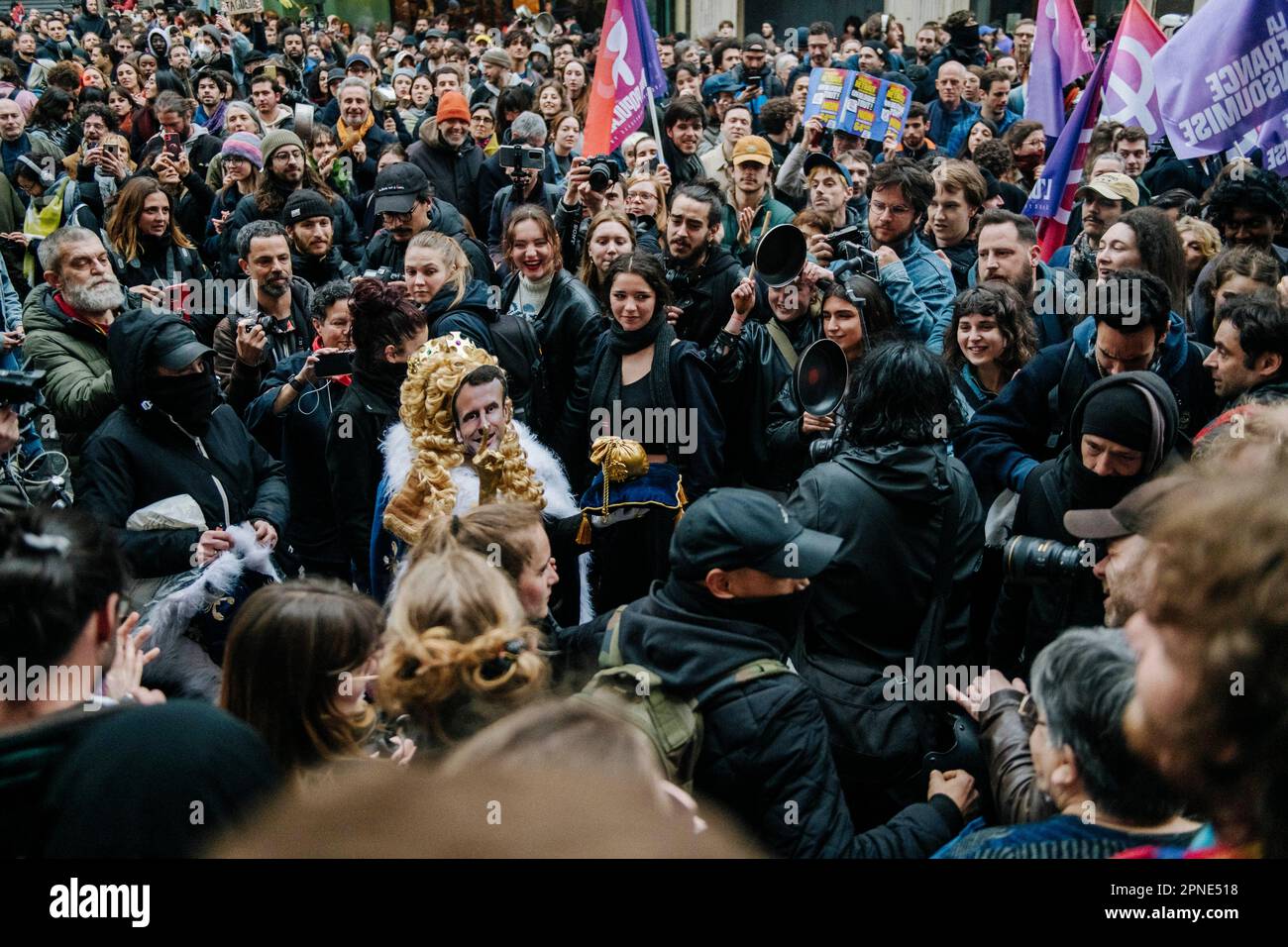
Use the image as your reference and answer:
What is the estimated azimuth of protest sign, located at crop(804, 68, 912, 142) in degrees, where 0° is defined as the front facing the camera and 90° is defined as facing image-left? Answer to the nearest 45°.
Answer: approximately 0°

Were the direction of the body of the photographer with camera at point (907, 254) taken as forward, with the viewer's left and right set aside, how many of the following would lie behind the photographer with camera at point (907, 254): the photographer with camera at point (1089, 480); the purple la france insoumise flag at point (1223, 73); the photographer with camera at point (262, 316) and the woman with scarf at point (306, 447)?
1

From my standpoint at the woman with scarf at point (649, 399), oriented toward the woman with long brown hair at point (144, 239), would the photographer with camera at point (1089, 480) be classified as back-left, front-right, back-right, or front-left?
back-left

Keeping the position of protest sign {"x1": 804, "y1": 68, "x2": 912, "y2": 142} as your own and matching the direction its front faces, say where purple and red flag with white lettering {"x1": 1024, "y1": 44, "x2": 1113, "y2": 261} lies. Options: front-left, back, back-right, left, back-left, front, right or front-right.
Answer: front-left

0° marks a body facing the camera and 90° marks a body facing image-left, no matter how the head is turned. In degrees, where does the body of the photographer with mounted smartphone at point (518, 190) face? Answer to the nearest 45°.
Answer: approximately 0°

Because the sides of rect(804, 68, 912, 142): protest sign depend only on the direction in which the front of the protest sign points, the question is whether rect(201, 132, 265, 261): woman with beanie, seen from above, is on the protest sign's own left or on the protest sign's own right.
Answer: on the protest sign's own right

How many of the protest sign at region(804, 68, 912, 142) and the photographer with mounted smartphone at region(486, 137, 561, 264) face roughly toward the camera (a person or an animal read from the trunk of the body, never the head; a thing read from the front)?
2
